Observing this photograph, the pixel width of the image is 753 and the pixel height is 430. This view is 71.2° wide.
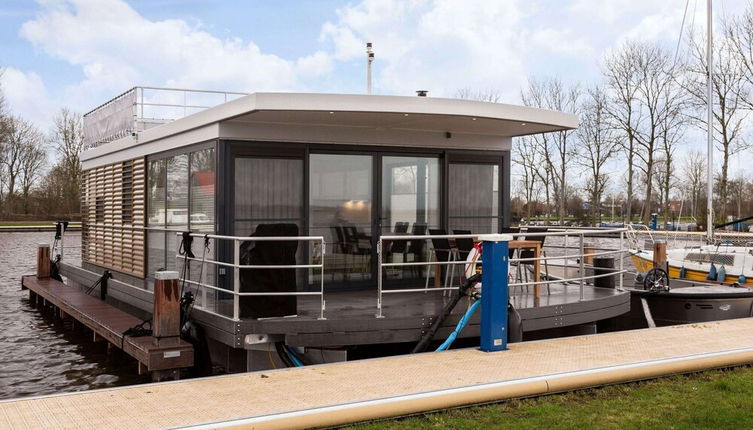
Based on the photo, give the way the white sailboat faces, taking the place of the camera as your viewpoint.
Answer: facing to the left of the viewer

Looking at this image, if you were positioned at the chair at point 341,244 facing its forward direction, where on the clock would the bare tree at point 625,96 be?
The bare tree is roughly at 10 o'clock from the chair.

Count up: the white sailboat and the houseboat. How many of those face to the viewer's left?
1

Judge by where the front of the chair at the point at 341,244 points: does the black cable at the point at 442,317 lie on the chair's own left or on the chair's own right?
on the chair's own right

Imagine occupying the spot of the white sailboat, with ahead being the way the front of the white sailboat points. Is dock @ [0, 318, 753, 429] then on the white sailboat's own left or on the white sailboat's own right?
on the white sailboat's own left

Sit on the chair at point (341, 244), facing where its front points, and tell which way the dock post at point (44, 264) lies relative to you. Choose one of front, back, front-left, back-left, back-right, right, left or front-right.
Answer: back-left

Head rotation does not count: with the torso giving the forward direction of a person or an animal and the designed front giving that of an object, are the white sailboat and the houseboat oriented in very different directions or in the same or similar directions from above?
very different directions

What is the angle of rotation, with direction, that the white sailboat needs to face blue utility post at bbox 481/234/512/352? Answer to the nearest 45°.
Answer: approximately 90° to its left

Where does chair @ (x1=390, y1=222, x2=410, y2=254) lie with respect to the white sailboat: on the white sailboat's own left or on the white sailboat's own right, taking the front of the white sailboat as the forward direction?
on the white sailboat's own left

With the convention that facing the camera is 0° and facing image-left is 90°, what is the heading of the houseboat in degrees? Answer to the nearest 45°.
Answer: approximately 315°

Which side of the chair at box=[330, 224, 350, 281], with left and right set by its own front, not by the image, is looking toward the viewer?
right
